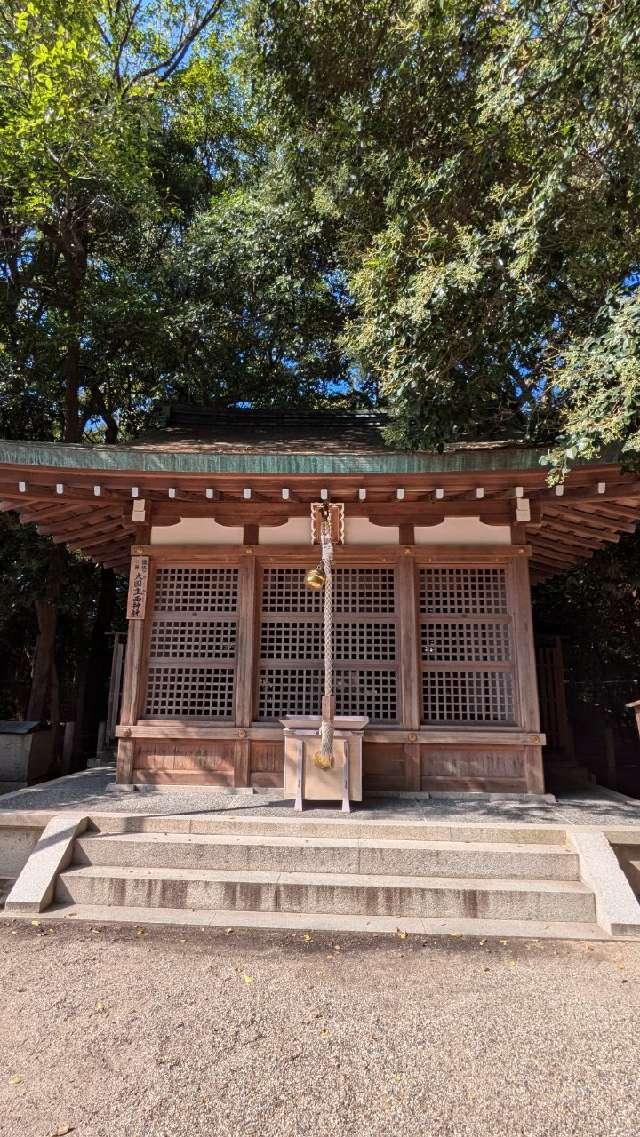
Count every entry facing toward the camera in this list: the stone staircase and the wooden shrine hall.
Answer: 2

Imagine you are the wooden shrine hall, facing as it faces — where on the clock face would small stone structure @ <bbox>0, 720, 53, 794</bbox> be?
The small stone structure is roughly at 4 o'clock from the wooden shrine hall.

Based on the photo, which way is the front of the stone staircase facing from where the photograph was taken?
facing the viewer

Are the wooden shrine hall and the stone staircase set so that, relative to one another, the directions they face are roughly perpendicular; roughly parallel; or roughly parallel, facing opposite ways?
roughly parallel

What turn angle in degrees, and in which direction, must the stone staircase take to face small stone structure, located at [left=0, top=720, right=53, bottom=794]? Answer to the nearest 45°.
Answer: approximately 135° to its right

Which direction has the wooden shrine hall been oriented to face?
toward the camera

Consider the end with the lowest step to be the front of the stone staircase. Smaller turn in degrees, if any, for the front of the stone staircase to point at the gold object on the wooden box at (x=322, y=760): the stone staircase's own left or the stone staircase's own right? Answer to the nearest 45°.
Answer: approximately 180°
